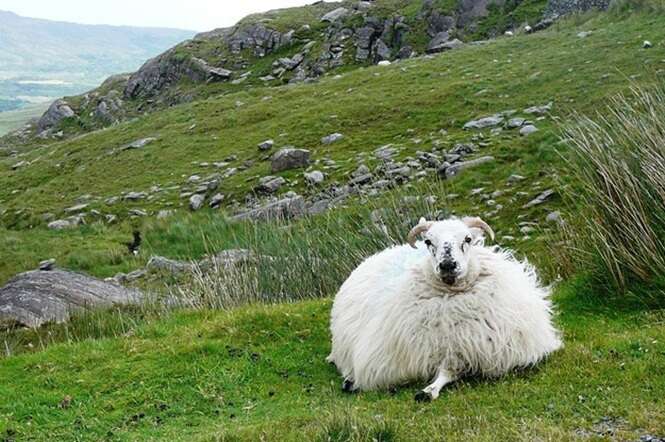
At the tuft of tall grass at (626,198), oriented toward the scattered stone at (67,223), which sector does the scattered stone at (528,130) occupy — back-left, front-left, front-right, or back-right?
front-right

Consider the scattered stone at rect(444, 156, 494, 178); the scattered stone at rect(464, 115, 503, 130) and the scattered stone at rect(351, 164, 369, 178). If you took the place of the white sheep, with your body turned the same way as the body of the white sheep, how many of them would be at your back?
3

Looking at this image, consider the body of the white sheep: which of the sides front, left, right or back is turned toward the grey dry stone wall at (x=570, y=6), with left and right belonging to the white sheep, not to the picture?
back

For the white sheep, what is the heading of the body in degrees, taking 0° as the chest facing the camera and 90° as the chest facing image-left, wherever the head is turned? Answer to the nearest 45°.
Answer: approximately 0°

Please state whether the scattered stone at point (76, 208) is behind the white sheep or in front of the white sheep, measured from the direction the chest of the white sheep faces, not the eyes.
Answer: behind

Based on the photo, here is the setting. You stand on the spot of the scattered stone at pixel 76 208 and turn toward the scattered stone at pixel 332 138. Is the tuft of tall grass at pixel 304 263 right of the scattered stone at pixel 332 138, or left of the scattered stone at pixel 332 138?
right

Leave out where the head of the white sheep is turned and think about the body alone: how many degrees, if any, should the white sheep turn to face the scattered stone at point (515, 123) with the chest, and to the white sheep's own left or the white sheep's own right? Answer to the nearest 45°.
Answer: approximately 180°

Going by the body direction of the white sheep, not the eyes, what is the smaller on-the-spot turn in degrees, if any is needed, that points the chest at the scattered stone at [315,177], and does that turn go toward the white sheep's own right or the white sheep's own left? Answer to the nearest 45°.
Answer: approximately 180°

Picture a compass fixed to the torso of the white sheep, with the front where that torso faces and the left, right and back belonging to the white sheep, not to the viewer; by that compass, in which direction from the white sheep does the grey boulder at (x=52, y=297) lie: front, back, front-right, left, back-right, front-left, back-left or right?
back-right

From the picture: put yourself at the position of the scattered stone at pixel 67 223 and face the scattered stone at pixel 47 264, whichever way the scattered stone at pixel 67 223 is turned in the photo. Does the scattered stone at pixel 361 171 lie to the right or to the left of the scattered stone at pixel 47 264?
left

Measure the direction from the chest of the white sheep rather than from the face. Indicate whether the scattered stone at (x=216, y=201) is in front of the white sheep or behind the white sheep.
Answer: behind

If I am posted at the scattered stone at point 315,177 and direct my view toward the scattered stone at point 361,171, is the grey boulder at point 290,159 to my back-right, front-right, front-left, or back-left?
back-left

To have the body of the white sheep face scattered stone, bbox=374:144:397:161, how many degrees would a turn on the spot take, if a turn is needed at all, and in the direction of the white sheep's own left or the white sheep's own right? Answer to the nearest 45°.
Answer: approximately 180°

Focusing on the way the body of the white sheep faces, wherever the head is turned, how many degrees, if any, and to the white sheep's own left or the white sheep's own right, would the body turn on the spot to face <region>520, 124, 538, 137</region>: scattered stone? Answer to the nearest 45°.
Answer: approximately 180°

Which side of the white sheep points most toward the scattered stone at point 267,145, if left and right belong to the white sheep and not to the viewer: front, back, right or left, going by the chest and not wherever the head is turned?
back

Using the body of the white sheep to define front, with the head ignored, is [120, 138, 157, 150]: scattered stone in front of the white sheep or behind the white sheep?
behind

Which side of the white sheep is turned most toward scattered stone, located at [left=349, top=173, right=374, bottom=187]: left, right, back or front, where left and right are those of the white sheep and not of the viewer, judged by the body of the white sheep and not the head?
back
